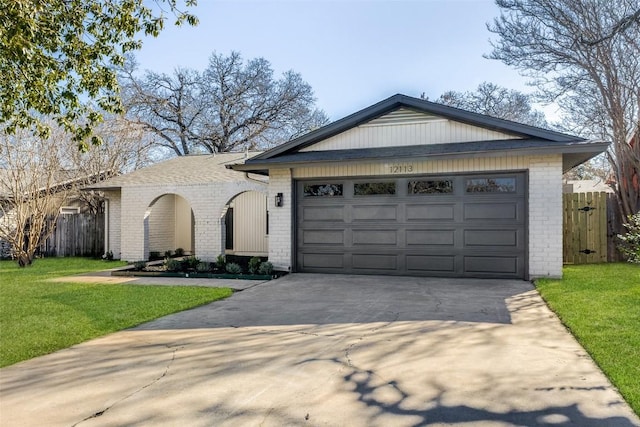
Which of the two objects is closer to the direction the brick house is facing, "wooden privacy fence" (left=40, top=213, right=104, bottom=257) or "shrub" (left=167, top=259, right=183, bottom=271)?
the shrub

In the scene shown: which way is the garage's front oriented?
toward the camera

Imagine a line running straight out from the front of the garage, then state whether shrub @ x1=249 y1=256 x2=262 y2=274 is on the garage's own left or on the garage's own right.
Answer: on the garage's own right

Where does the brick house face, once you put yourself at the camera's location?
facing the viewer

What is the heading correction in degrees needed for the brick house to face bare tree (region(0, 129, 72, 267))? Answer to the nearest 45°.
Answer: approximately 90° to its right

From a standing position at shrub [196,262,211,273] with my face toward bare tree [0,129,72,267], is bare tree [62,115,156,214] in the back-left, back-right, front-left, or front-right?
front-right

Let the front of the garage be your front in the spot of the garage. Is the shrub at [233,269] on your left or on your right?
on your right

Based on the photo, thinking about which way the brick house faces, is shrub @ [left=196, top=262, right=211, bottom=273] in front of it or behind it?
in front

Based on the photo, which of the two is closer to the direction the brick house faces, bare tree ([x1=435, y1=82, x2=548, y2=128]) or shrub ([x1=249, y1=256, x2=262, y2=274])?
the shrub

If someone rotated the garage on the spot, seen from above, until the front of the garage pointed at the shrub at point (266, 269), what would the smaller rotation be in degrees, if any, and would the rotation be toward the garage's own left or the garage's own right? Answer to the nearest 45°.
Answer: approximately 90° to the garage's own right

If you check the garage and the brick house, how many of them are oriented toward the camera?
2

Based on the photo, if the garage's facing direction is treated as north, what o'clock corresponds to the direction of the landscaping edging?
The landscaping edging is roughly at 3 o'clock from the garage.

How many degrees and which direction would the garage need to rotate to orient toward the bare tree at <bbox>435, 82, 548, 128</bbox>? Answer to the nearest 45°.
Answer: approximately 180°
